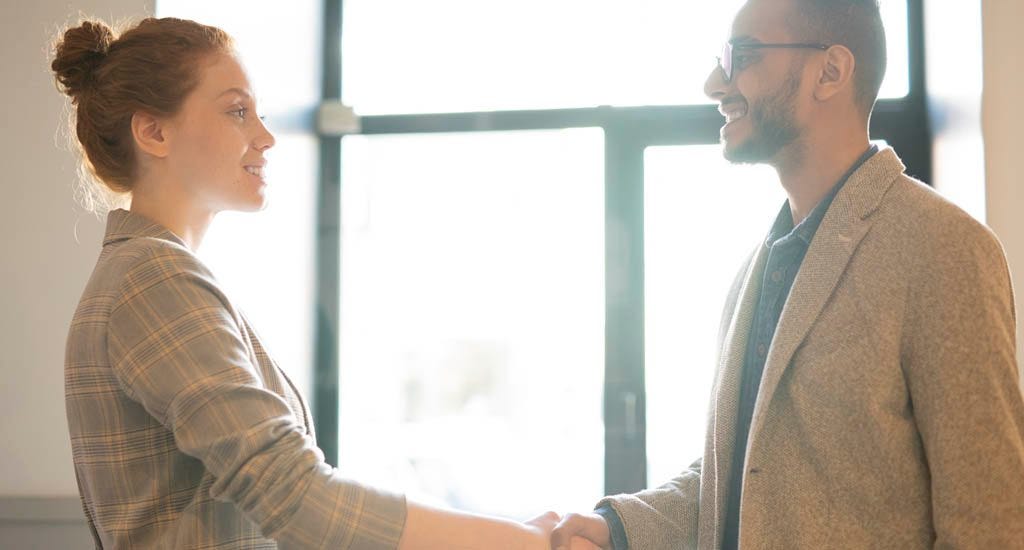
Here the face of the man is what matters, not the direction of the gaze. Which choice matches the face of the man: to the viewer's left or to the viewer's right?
to the viewer's left

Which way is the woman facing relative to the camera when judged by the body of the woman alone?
to the viewer's right

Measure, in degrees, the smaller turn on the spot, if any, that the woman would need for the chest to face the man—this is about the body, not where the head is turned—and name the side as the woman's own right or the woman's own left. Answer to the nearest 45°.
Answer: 0° — they already face them

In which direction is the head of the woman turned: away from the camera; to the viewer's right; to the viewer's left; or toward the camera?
to the viewer's right
